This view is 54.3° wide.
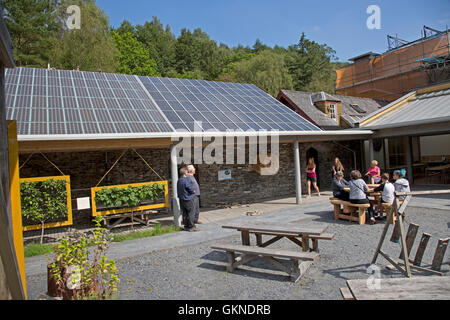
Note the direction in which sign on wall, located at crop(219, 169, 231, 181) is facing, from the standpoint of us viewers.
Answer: facing the viewer

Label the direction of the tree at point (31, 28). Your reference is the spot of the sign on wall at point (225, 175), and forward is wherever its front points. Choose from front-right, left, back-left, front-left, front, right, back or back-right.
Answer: back-right

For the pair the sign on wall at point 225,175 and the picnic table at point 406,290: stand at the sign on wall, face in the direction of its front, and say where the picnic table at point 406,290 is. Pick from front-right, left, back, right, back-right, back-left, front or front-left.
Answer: front

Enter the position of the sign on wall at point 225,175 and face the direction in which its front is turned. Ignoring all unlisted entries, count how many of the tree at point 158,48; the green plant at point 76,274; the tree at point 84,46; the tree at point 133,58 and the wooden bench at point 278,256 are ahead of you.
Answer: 2

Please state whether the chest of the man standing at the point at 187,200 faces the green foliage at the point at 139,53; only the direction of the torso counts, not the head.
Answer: no

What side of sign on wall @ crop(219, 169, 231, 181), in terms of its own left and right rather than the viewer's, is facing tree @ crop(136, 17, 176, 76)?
back

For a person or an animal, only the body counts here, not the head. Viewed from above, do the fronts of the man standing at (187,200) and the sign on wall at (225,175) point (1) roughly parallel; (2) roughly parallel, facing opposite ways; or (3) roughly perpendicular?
roughly perpendicular

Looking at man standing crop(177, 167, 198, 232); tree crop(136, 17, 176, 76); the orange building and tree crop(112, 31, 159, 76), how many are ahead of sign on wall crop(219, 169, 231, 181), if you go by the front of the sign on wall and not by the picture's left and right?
1

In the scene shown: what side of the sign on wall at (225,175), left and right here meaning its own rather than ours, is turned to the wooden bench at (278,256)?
front
